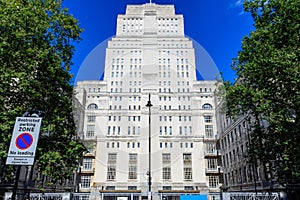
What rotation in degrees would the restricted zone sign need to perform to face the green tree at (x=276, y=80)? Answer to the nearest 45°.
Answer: approximately 90° to its left

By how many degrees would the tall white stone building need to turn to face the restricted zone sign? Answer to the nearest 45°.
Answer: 0° — it already faces it

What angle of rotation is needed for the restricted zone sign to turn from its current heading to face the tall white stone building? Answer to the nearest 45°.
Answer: approximately 135° to its left

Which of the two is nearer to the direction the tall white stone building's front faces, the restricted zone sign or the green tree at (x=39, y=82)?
the restricted zone sign

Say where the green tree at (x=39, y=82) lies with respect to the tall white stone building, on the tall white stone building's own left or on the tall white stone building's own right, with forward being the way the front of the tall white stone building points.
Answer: on the tall white stone building's own right

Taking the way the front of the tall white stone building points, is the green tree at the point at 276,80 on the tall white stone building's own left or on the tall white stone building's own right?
on the tall white stone building's own left

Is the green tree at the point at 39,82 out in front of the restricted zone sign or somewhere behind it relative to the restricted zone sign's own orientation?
behind

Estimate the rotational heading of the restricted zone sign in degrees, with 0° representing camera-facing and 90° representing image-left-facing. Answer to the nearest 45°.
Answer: approximately 0°

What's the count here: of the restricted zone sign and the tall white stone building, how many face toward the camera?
2

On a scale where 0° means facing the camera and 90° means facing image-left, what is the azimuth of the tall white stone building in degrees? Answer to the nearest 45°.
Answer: approximately 0°
